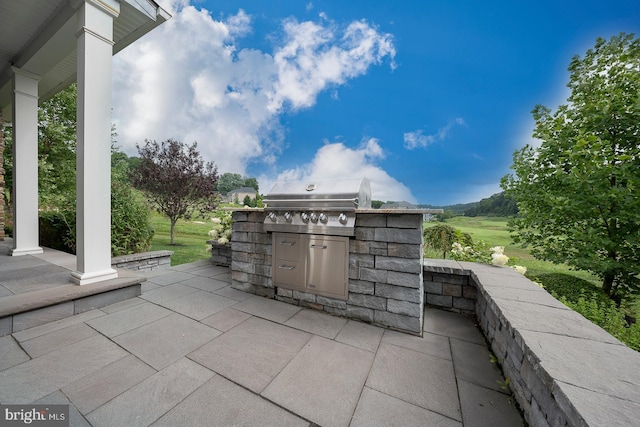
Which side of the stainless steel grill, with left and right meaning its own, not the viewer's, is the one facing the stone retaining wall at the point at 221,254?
right

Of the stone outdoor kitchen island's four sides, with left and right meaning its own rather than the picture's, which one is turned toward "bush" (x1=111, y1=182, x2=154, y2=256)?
right

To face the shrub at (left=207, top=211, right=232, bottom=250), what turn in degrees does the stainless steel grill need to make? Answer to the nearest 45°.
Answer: approximately 90° to its right

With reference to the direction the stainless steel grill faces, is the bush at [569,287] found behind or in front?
behind

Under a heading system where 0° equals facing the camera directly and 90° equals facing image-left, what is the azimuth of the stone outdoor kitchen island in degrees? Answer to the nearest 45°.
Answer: approximately 45°

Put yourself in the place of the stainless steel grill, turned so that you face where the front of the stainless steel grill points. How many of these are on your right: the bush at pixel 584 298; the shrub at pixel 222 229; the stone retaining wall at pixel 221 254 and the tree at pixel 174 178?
3

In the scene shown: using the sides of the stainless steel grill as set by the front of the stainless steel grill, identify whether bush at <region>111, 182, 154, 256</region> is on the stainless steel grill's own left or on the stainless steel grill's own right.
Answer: on the stainless steel grill's own right

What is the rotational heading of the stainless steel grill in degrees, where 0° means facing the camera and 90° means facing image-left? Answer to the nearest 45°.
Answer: approximately 45°

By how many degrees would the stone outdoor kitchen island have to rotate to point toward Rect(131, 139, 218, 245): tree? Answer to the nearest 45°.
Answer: approximately 90° to its right

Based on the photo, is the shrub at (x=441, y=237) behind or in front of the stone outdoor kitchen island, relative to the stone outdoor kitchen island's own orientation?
behind

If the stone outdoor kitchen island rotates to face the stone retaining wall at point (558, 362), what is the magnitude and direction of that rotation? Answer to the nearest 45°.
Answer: approximately 90° to its left

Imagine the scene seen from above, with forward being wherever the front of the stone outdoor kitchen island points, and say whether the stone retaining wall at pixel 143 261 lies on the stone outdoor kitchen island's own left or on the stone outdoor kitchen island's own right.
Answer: on the stone outdoor kitchen island's own right
